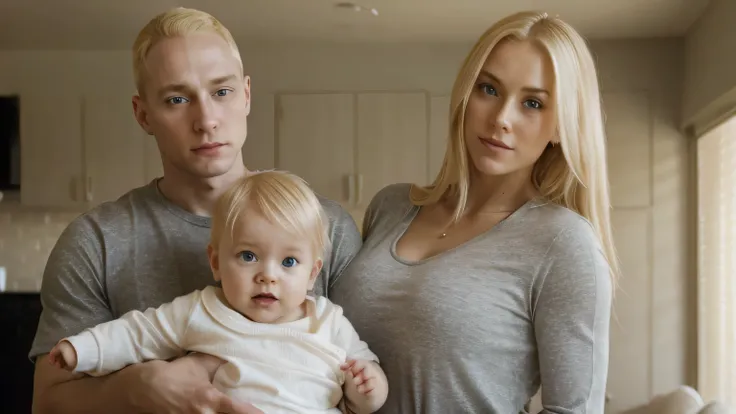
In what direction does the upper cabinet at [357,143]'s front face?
toward the camera

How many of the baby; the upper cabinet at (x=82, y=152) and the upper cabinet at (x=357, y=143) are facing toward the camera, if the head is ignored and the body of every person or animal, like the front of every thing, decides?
3

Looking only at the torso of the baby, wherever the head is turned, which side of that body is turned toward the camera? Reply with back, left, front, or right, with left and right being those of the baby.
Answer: front

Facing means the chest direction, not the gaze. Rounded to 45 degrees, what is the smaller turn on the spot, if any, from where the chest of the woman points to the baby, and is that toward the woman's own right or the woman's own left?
approximately 45° to the woman's own right

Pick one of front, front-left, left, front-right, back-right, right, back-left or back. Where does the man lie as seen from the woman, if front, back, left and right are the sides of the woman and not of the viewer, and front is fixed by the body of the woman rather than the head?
front-right

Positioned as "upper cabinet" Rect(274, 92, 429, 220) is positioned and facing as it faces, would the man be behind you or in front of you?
in front

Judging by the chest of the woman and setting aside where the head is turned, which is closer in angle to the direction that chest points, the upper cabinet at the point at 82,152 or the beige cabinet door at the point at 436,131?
the upper cabinet

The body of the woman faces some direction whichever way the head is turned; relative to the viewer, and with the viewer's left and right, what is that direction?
facing the viewer and to the left of the viewer

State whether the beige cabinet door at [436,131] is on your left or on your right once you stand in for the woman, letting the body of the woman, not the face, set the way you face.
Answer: on your right

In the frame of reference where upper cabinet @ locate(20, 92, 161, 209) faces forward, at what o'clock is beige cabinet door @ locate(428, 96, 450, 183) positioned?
The beige cabinet door is roughly at 10 o'clock from the upper cabinet.

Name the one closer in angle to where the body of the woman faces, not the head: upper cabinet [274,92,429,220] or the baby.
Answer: the baby

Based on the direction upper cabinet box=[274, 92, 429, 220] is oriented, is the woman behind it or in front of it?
in front
